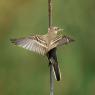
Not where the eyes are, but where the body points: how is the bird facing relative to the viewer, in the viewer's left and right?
facing away from the viewer and to the right of the viewer
